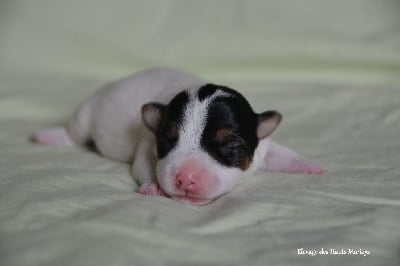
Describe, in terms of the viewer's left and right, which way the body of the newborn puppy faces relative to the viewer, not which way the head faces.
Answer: facing the viewer and to the right of the viewer
